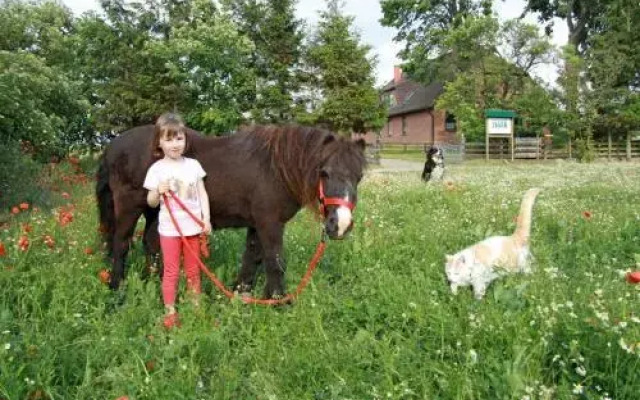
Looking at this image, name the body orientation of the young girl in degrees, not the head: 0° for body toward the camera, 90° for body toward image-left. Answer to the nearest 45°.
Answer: approximately 0°

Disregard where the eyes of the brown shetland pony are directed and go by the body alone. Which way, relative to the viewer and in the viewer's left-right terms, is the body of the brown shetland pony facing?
facing to the right of the viewer

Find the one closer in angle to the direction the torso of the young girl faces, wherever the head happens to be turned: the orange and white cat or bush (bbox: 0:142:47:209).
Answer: the orange and white cat

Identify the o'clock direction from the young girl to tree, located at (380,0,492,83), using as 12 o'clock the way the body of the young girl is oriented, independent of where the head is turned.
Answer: The tree is roughly at 7 o'clock from the young girl.

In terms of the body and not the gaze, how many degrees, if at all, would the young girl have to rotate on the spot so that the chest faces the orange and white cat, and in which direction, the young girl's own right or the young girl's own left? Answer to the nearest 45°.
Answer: approximately 90° to the young girl's own left

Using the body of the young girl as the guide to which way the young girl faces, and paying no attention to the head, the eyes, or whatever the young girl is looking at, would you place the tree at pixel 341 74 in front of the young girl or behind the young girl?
behind

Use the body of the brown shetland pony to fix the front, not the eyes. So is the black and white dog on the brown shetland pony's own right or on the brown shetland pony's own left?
on the brown shetland pony's own left

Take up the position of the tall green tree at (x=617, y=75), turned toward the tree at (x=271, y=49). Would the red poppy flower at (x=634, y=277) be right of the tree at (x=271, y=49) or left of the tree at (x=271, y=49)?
left

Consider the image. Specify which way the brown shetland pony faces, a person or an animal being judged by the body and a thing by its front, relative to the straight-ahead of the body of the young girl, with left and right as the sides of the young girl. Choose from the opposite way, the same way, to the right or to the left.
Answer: to the left

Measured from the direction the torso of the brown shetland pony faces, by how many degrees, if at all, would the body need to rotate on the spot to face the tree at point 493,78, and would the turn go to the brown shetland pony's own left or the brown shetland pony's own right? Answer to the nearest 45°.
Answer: approximately 45° to the brown shetland pony's own left

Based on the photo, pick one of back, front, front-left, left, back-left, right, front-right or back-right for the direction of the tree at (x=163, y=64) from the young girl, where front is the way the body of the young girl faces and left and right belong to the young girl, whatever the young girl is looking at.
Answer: back

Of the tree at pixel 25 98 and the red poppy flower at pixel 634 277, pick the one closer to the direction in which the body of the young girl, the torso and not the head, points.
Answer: the red poppy flower
